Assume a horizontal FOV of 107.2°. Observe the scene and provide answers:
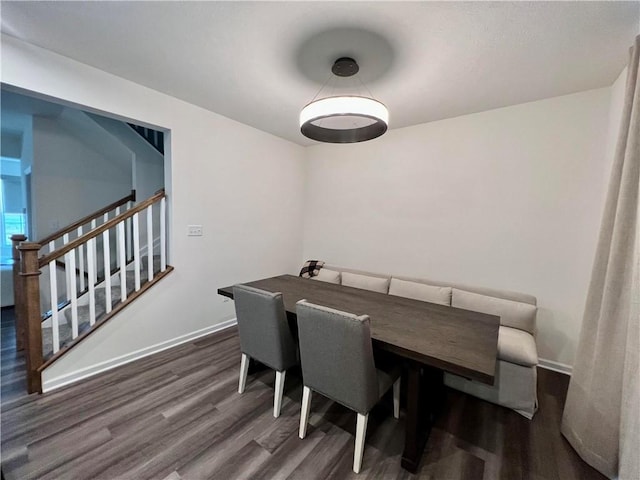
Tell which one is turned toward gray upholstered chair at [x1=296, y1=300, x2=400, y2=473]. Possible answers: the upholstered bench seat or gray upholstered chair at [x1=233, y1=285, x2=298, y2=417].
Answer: the upholstered bench seat

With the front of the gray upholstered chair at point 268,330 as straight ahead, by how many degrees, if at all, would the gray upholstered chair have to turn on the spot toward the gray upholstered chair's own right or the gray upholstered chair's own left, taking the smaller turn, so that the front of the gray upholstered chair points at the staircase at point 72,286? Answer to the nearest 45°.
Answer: approximately 90° to the gray upholstered chair's own left

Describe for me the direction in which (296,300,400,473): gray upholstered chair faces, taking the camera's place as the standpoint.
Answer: facing away from the viewer and to the right of the viewer

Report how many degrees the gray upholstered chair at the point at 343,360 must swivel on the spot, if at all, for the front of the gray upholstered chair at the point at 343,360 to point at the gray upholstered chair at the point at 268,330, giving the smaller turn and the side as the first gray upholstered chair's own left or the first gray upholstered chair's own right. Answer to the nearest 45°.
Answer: approximately 90° to the first gray upholstered chair's own left

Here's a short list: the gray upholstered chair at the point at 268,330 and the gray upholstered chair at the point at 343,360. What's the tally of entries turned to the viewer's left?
0

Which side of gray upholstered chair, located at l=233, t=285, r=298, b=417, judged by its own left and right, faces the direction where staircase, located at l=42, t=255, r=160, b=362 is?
left

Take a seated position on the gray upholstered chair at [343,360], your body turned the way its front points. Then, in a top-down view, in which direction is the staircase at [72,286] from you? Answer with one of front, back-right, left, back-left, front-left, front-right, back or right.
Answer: back-left

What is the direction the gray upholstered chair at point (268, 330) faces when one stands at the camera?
facing away from the viewer and to the right of the viewer

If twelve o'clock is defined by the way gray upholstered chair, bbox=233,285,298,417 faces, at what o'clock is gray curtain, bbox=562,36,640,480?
The gray curtain is roughly at 2 o'clock from the gray upholstered chair.

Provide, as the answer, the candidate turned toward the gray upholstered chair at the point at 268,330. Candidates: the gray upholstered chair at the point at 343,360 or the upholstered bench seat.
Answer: the upholstered bench seat

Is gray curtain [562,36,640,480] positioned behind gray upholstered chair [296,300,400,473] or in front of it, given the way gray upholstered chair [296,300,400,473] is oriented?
in front

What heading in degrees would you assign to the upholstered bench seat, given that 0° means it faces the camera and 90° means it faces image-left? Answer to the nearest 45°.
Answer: approximately 45°

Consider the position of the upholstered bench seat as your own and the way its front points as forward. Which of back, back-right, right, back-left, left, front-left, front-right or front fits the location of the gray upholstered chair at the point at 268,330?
front

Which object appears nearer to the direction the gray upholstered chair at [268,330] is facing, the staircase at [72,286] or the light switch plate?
the light switch plate
